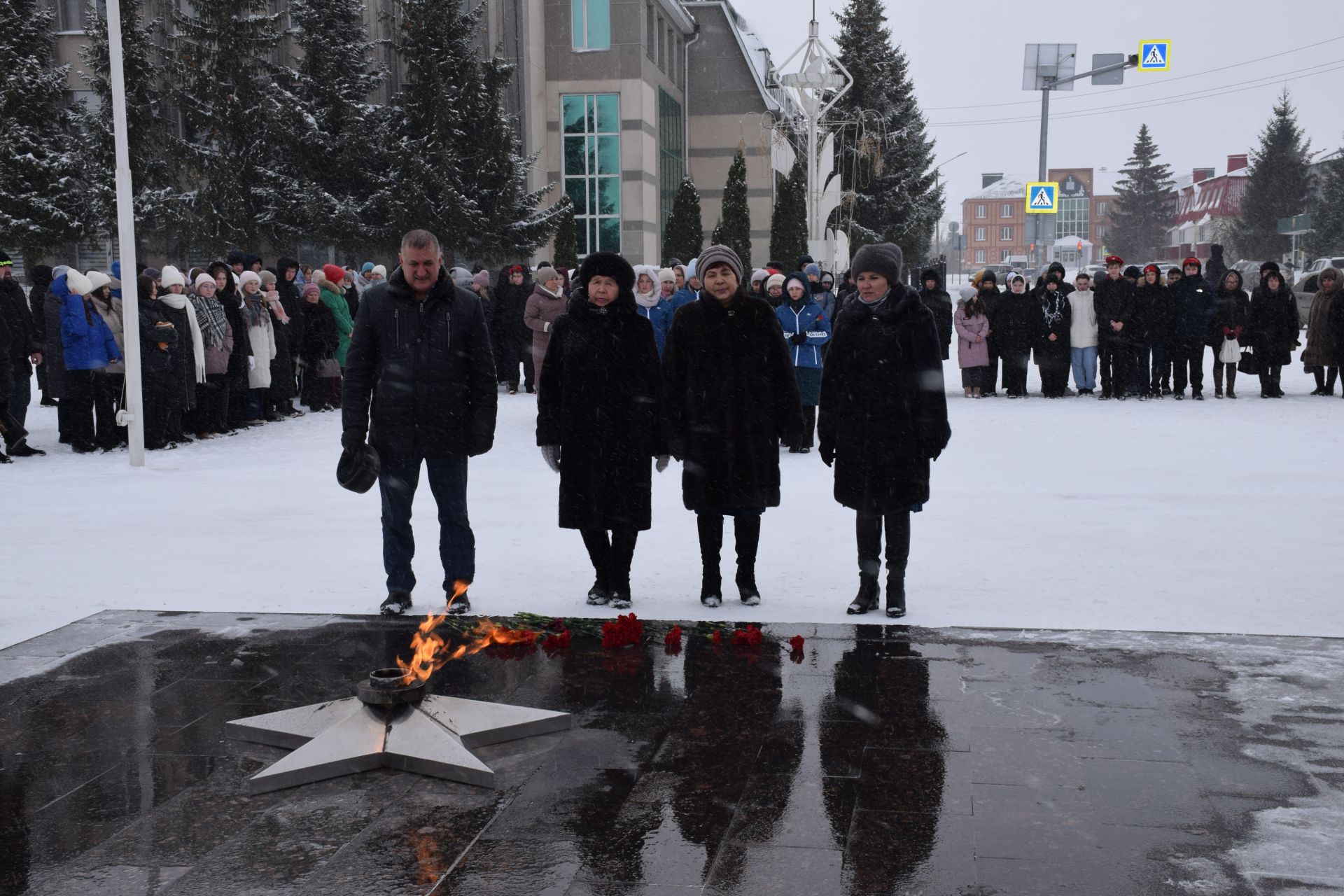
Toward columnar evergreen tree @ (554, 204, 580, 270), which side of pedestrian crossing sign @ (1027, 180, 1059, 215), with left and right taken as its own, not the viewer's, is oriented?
right

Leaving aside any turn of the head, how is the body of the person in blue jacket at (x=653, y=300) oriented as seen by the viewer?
toward the camera

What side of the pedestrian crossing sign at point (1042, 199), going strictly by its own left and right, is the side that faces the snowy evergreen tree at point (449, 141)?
right

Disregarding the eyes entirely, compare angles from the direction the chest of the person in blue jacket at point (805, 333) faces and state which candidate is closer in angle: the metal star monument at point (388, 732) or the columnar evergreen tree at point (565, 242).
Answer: the metal star monument

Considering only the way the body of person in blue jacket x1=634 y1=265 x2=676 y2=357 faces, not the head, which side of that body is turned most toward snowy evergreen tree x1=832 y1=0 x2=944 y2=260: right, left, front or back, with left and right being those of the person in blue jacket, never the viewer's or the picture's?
back

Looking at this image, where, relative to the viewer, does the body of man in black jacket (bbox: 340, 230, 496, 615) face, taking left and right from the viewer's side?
facing the viewer

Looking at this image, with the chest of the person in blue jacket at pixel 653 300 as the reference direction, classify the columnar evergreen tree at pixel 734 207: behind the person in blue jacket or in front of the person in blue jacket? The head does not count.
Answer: behind

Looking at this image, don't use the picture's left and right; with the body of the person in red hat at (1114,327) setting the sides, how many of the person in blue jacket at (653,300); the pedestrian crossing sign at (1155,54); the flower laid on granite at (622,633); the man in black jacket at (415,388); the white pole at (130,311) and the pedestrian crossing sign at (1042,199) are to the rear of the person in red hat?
2

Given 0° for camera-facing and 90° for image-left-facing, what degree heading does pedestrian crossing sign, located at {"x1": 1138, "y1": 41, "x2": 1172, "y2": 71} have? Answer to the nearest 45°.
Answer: approximately 0°

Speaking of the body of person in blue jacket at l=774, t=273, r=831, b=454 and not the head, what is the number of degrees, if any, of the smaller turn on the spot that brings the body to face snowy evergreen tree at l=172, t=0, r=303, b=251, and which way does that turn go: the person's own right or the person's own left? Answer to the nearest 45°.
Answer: approximately 135° to the person's own right

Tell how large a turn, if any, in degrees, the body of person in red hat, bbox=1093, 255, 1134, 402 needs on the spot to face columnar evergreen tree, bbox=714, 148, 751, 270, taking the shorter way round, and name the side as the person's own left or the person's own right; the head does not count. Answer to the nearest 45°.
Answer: approximately 135° to the person's own right

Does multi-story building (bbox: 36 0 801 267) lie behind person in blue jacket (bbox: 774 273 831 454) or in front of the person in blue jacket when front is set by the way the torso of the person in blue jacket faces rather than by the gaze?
behind

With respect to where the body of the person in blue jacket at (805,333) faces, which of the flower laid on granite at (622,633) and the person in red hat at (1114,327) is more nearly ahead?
the flower laid on granite
